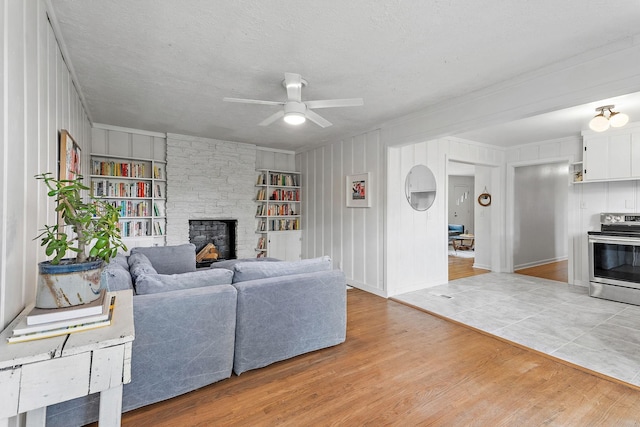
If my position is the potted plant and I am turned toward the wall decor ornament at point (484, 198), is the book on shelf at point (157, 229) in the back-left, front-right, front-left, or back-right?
front-left

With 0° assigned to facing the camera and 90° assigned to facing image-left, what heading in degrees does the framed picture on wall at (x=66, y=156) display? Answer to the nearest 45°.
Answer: approximately 270°

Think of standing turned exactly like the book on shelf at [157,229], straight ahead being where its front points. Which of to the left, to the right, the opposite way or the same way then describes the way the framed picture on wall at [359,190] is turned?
to the right

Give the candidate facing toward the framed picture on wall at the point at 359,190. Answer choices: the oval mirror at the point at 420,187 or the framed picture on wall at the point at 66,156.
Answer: the framed picture on wall at the point at 66,156

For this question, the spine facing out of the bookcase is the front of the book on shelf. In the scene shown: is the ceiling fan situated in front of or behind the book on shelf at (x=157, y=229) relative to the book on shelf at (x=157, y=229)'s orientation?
in front

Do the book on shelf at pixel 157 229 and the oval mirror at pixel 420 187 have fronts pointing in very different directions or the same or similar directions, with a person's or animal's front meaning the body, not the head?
same or similar directions

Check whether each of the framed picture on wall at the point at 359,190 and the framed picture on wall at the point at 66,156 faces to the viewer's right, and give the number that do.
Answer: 1

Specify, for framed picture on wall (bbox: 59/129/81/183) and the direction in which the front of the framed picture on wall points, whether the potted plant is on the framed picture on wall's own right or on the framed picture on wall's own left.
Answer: on the framed picture on wall's own right

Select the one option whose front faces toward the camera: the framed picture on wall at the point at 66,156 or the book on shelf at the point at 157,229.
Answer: the book on shelf

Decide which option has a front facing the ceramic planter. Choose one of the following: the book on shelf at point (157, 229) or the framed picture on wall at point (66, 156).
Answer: the book on shelf

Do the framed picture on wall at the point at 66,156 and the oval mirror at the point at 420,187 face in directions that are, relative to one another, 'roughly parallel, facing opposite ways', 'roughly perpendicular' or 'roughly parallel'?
roughly perpendicular

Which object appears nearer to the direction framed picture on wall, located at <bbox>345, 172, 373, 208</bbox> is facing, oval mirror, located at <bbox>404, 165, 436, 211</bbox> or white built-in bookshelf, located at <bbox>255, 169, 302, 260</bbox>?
the white built-in bookshelf

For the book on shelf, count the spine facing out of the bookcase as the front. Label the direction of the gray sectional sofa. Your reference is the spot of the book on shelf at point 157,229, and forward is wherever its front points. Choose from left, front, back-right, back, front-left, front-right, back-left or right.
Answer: front

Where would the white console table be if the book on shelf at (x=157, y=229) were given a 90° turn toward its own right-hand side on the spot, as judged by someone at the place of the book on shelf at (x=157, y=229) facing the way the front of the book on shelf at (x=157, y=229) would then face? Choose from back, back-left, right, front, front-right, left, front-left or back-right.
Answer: left

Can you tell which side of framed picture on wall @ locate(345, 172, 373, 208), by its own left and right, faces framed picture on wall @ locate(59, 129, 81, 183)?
front

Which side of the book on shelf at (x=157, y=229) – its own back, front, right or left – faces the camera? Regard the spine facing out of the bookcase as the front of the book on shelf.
front

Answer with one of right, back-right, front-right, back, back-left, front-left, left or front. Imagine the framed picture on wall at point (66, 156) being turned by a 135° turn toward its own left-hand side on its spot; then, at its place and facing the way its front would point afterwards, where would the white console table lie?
back-left

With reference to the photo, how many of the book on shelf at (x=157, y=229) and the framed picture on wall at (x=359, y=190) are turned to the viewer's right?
0
